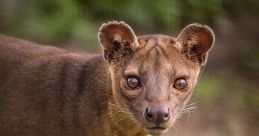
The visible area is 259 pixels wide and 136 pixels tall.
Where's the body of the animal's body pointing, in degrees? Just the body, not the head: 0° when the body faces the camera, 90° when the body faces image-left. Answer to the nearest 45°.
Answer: approximately 270°
